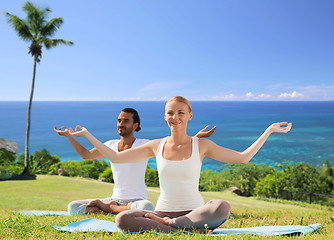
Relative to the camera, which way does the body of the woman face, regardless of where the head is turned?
toward the camera

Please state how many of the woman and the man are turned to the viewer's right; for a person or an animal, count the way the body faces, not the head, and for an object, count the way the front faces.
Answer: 0

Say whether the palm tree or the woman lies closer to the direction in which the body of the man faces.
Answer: the woman

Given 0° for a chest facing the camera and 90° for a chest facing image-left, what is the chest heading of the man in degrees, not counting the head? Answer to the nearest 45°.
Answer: approximately 45°

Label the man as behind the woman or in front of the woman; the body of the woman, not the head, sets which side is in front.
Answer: behind
